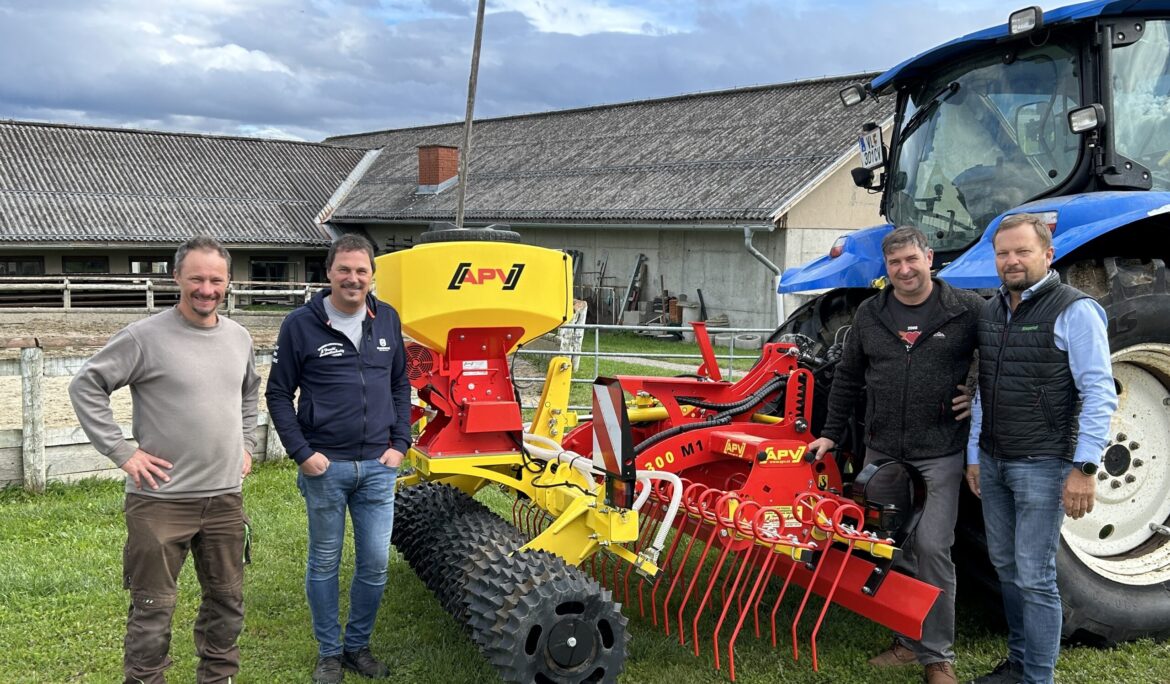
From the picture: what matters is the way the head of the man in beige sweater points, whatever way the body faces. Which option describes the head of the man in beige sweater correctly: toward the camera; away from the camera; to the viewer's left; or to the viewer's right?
toward the camera

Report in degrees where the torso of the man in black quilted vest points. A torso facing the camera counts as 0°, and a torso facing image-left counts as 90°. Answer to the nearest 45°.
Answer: approximately 45°

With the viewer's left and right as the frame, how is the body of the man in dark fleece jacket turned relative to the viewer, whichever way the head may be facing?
facing the viewer

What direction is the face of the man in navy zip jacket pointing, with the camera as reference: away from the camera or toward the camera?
toward the camera

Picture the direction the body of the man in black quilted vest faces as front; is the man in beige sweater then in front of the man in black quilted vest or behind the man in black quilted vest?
in front

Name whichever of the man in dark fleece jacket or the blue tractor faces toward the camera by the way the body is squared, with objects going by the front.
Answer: the man in dark fleece jacket

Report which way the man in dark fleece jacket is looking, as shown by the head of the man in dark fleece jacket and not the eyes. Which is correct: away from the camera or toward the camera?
toward the camera
